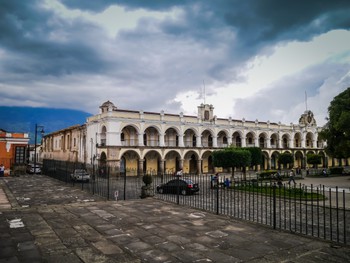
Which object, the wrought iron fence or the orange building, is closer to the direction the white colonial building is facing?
the wrought iron fence

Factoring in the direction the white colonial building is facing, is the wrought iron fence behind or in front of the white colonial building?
in front

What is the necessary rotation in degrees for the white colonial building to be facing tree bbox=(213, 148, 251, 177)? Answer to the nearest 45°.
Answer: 0° — it already faces it

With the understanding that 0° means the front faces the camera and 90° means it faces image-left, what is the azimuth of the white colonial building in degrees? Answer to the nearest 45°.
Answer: approximately 315°
